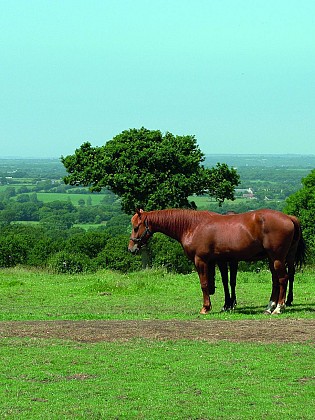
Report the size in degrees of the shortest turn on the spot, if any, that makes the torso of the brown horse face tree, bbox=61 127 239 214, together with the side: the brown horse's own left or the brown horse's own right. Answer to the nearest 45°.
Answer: approximately 90° to the brown horse's own right

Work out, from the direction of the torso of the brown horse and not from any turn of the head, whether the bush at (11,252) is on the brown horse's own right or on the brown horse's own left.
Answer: on the brown horse's own right

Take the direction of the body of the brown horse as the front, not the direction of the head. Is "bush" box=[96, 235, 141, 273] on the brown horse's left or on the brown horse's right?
on the brown horse's right

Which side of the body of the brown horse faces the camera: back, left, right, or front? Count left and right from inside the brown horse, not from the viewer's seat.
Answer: left

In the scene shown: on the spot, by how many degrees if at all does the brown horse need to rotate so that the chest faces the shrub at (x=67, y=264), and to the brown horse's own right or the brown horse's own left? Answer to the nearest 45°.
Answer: approximately 45° to the brown horse's own right
